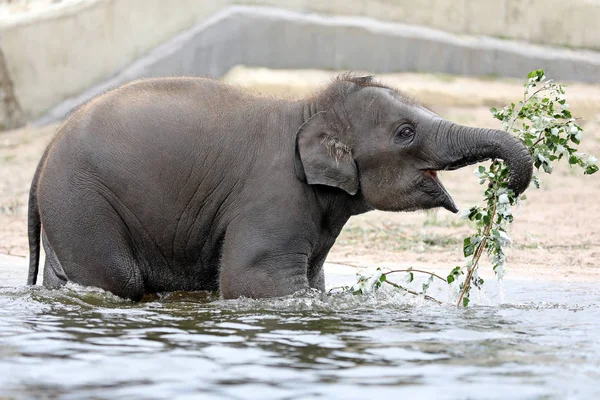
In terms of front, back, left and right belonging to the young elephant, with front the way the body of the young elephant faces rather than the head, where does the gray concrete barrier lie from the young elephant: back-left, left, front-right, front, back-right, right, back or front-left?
left

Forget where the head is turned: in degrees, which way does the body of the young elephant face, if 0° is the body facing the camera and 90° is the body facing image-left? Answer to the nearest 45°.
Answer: approximately 270°
